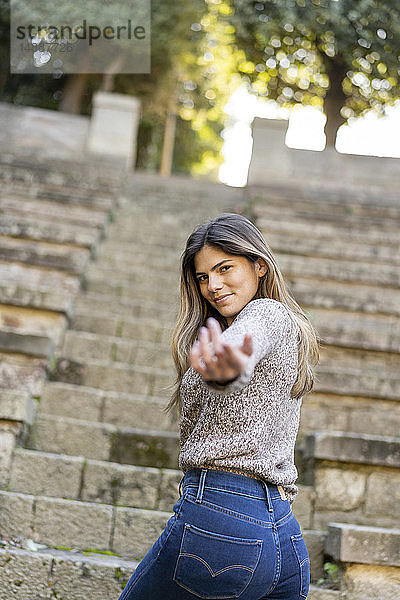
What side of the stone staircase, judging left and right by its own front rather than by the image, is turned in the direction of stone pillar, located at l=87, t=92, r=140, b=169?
back

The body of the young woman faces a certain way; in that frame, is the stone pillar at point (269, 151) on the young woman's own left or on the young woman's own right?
on the young woman's own right

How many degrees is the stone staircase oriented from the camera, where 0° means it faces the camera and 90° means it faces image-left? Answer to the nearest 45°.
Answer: approximately 0°

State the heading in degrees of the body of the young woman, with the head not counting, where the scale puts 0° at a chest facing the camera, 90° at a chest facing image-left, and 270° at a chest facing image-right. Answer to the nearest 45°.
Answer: approximately 135°

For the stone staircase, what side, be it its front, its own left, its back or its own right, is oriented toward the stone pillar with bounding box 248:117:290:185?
back

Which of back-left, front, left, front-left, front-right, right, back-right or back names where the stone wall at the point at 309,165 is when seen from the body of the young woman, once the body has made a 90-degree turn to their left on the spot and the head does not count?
back-right

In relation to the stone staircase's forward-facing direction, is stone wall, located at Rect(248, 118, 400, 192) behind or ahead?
behind
